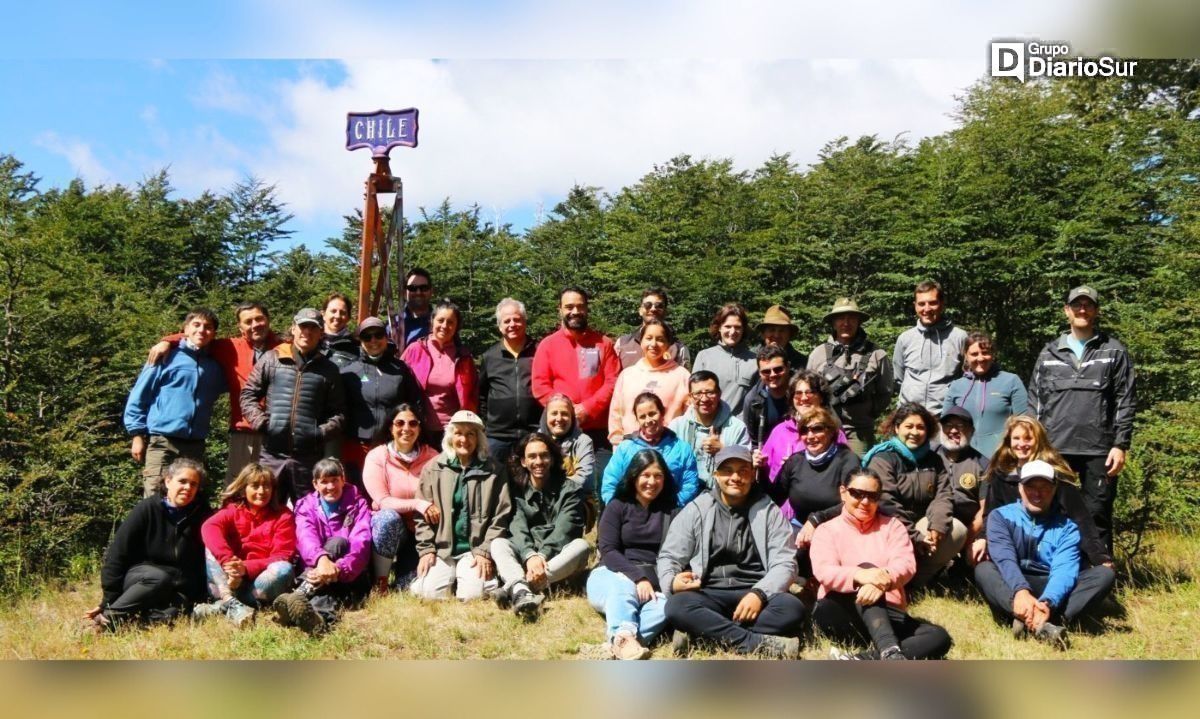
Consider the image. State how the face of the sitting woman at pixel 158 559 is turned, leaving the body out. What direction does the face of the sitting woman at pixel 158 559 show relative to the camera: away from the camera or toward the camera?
toward the camera

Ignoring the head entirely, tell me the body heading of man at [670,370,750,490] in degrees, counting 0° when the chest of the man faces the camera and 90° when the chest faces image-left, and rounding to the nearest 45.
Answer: approximately 0°

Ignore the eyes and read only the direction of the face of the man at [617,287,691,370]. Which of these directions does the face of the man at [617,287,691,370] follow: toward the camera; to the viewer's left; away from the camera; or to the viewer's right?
toward the camera

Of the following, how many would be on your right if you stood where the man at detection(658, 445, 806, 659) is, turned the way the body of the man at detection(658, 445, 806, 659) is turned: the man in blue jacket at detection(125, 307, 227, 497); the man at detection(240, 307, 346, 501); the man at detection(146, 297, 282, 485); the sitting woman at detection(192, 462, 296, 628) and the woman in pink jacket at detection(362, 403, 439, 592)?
5

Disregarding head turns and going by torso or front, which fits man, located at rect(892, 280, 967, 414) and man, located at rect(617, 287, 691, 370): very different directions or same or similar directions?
same or similar directions

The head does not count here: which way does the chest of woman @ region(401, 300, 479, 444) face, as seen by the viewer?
toward the camera

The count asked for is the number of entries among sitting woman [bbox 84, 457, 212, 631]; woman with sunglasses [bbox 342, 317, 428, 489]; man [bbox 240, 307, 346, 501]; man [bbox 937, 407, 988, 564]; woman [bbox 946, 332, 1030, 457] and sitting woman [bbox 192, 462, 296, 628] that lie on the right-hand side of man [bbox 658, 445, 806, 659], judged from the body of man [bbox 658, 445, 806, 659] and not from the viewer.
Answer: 4

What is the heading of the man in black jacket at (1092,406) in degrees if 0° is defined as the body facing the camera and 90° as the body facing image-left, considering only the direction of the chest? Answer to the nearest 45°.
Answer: approximately 0°

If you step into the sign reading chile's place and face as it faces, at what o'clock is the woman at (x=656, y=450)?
The woman is roughly at 11 o'clock from the sign reading chile.

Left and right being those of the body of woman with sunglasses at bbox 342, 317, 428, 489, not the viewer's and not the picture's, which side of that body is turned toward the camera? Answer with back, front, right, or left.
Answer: front

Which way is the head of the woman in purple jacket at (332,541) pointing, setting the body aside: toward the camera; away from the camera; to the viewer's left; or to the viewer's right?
toward the camera

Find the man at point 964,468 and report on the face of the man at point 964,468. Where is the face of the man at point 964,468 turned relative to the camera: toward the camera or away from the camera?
toward the camera

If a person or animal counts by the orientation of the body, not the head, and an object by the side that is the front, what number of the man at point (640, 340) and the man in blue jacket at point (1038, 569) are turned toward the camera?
2

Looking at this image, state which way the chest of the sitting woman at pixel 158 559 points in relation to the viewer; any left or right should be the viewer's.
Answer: facing the viewer and to the right of the viewer

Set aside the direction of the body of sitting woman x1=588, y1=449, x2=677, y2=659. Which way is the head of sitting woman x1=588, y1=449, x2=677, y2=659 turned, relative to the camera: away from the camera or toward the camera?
toward the camera

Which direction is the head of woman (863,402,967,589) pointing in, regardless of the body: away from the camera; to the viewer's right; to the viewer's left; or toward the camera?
toward the camera

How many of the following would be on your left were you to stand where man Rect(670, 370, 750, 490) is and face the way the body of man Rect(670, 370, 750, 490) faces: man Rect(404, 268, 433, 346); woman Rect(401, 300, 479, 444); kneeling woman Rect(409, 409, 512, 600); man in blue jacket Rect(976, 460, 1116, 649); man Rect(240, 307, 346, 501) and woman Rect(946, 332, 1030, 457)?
2

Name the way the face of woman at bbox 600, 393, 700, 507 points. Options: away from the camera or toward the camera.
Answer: toward the camera

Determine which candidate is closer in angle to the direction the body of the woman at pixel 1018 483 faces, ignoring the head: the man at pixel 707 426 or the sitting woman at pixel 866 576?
the sitting woman
